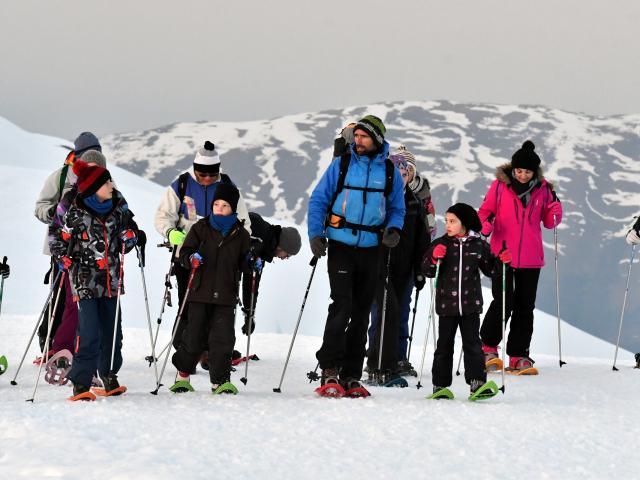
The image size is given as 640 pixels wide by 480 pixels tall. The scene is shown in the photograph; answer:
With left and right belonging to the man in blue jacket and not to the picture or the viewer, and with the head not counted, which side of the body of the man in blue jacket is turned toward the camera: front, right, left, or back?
front

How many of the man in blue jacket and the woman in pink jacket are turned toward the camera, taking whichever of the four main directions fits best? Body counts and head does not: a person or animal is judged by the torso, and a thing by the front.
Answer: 2

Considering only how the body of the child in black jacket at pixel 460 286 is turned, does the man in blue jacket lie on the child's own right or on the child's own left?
on the child's own right

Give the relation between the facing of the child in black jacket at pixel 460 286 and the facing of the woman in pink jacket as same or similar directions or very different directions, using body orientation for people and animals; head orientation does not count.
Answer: same or similar directions

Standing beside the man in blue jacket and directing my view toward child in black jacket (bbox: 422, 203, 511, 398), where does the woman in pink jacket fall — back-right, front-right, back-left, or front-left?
front-left

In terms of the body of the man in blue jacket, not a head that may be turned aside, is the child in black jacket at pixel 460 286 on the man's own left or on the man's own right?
on the man's own left

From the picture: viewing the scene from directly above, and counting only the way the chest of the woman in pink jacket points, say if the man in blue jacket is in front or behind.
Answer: in front

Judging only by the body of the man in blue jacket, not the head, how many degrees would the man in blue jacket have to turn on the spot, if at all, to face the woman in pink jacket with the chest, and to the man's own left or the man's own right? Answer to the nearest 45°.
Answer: approximately 135° to the man's own left

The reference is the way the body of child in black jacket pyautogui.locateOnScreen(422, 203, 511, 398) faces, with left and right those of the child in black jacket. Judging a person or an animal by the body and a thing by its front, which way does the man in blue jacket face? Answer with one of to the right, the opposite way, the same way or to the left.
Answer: the same way

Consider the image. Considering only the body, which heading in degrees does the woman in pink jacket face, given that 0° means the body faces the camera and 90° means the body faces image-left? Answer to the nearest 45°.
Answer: approximately 0°

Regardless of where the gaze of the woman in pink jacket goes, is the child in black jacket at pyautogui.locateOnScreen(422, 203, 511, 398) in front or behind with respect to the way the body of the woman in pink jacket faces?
in front

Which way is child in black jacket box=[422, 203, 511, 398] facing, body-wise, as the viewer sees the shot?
toward the camera

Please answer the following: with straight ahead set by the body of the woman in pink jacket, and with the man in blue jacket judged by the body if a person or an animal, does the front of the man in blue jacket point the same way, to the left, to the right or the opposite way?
the same way
